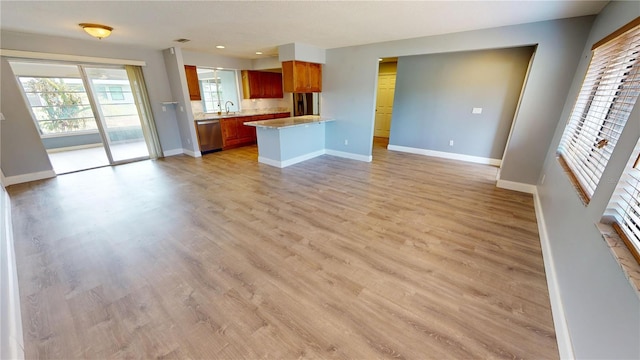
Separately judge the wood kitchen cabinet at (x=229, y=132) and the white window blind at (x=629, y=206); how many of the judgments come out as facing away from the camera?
0

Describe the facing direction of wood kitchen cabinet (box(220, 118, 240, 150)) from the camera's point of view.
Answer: facing the viewer and to the right of the viewer

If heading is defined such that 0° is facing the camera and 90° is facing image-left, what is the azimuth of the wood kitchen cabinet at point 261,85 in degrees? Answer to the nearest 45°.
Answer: approximately 315°

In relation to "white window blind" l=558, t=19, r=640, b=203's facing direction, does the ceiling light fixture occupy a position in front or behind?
in front

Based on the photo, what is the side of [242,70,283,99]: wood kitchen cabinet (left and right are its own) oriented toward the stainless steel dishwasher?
right

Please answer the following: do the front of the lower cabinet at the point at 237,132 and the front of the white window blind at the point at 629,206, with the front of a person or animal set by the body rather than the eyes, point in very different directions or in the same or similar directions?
very different directions

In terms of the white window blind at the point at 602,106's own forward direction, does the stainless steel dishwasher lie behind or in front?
in front

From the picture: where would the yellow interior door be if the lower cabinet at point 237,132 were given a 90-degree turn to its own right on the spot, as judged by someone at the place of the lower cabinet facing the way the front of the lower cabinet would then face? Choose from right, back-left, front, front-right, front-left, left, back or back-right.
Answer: back-left

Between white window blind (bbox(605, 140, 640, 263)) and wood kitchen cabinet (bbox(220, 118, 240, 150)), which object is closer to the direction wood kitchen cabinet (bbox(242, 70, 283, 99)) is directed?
the white window blind

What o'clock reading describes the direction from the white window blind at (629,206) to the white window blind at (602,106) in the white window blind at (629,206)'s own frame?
the white window blind at (602,106) is roughly at 4 o'clock from the white window blind at (629,206).

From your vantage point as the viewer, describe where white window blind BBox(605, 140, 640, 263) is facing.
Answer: facing the viewer and to the left of the viewer

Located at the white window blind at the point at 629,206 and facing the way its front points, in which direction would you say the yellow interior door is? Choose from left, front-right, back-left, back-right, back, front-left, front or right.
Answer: right

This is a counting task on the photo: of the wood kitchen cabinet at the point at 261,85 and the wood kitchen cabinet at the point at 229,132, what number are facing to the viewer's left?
0

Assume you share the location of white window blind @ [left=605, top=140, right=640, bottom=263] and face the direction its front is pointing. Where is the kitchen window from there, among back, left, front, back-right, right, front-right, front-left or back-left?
front-right

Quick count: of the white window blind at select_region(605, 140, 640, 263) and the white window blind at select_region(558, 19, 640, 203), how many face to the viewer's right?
0

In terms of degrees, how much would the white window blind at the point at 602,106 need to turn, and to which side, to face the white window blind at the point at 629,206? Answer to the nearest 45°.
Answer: approximately 45° to its left
